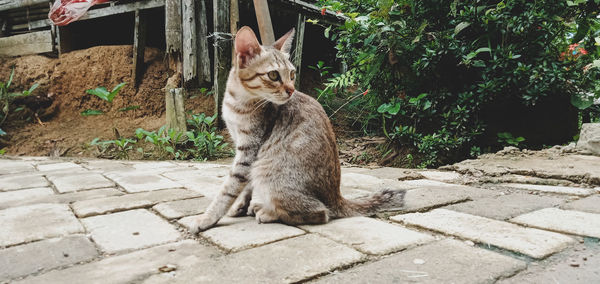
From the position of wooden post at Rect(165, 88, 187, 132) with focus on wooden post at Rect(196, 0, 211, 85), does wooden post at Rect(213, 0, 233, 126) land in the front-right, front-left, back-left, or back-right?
front-right

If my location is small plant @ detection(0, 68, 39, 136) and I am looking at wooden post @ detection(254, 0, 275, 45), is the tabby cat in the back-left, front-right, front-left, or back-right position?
front-right

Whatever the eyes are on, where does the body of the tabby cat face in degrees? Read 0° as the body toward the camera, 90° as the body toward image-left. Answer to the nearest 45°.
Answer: approximately 90°

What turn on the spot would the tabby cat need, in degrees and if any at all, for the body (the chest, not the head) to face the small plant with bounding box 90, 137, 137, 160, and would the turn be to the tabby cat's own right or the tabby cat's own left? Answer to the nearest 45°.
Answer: approximately 45° to the tabby cat's own right

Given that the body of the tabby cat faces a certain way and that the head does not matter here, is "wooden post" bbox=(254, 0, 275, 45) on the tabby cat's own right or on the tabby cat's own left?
on the tabby cat's own right
